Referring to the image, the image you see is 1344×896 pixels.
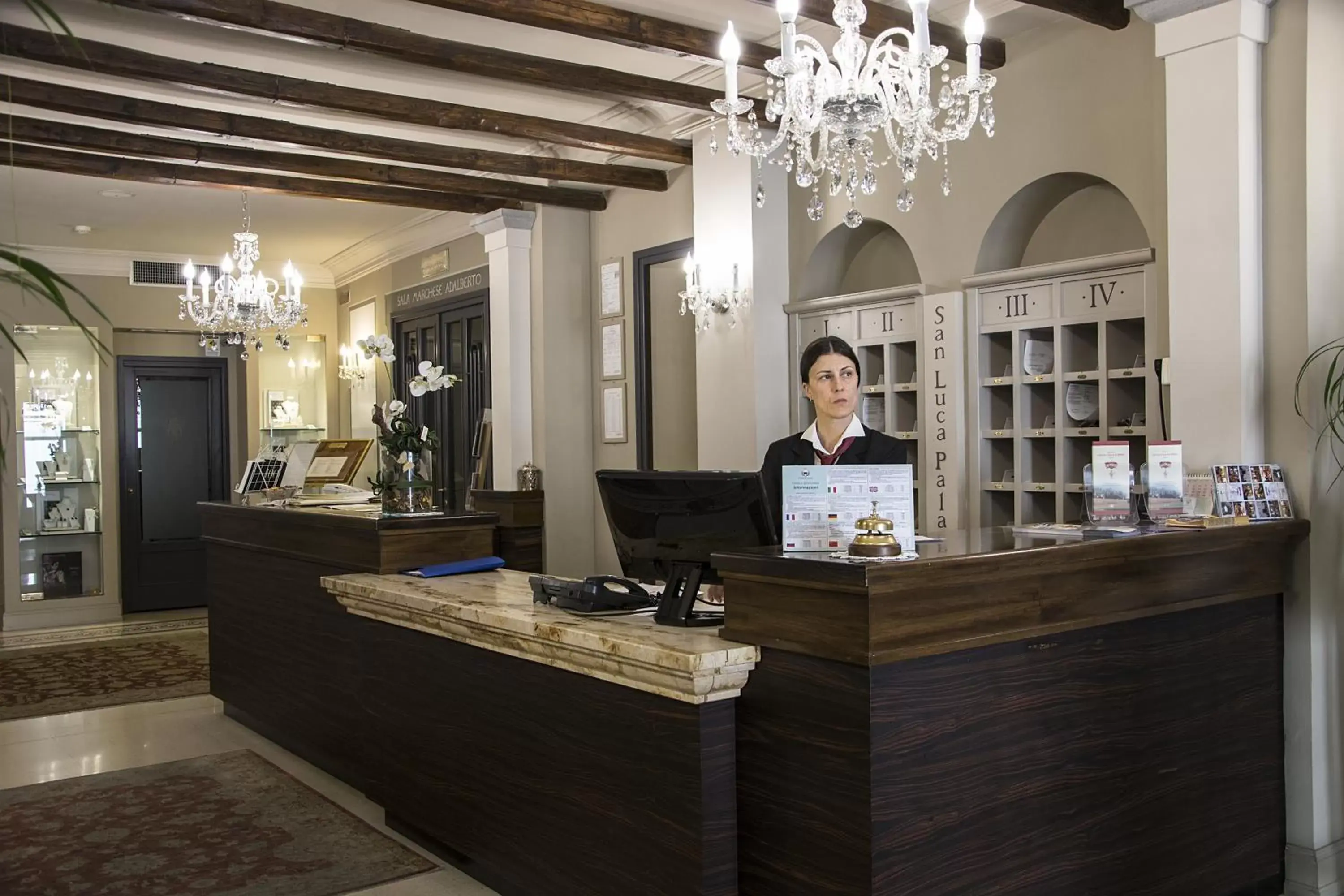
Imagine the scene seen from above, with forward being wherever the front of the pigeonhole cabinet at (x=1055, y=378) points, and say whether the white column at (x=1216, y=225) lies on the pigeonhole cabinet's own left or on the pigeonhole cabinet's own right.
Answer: on the pigeonhole cabinet's own left

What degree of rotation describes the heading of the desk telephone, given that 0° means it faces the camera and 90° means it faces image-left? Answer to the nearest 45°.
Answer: approximately 225°

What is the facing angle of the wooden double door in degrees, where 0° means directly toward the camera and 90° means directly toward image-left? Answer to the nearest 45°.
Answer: approximately 45°

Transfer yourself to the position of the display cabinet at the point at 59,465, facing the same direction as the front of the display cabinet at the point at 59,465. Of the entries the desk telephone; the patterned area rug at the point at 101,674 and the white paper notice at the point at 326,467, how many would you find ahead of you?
3

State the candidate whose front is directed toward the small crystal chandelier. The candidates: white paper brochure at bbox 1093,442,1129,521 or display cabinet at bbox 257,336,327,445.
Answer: the display cabinet

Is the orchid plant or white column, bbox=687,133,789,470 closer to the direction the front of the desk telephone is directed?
the white column

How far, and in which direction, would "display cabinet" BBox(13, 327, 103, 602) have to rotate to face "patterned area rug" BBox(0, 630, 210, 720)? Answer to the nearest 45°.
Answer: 0° — it already faces it

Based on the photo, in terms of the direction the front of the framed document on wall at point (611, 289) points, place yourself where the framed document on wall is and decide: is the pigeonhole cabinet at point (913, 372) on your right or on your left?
on your left

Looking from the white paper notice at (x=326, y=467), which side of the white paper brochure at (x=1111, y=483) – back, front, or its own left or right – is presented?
right

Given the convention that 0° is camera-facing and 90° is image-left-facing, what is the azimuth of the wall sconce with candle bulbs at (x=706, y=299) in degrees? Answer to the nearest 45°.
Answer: approximately 45°

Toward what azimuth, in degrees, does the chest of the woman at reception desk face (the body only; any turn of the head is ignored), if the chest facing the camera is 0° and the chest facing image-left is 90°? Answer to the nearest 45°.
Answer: approximately 0°

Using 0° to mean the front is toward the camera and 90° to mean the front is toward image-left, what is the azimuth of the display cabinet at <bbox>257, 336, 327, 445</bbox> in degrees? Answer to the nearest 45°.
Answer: approximately 0°
